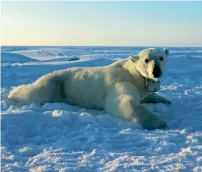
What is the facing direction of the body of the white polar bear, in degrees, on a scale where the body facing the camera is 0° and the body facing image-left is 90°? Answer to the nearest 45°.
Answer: approximately 270°
